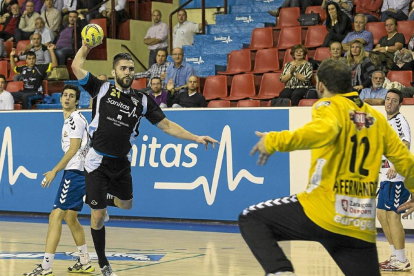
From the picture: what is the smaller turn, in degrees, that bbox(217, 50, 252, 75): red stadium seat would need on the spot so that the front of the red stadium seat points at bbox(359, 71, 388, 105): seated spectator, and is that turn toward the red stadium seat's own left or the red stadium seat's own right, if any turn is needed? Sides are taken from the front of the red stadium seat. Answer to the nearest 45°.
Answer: approximately 90° to the red stadium seat's own left

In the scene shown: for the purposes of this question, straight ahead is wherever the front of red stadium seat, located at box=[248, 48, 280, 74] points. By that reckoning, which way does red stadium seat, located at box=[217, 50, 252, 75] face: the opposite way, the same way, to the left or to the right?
the same way

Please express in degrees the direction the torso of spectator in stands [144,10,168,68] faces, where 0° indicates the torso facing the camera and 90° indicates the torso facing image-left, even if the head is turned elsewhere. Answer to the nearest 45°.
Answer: approximately 45°

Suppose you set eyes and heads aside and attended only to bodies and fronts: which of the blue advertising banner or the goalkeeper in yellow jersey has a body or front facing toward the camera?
the blue advertising banner

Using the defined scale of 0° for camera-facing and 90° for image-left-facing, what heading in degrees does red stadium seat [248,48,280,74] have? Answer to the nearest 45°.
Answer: approximately 45°

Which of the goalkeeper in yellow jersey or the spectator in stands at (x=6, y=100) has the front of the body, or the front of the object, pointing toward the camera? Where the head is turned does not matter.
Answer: the spectator in stands

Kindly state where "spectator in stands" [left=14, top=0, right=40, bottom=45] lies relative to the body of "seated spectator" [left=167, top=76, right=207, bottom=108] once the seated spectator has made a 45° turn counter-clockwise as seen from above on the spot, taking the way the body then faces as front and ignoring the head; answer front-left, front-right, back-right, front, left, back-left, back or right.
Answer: back

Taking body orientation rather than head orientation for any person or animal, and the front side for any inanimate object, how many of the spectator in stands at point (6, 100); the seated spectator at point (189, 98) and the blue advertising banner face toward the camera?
3

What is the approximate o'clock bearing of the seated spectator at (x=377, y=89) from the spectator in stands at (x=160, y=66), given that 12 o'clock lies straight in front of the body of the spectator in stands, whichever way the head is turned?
The seated spectator is roughly at 9 o'clock from the spectator in stands.

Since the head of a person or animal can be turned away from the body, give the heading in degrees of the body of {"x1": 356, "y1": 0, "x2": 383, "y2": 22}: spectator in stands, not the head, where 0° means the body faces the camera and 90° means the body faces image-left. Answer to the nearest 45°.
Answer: approximately 45°

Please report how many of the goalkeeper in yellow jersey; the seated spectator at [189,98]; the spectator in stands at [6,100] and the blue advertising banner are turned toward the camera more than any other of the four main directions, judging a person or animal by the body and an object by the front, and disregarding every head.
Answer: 3

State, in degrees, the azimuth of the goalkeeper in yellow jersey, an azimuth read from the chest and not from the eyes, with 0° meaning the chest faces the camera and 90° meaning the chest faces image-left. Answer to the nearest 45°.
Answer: approximately 135°

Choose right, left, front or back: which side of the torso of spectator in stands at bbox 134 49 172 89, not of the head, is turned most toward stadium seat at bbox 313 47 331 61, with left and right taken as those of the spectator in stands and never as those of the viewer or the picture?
left

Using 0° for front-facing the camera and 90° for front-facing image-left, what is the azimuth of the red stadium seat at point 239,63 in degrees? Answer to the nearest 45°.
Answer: approximately 45°

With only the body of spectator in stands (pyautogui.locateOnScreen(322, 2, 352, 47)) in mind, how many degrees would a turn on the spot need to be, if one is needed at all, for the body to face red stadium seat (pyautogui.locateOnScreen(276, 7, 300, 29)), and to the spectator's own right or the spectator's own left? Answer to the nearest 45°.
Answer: approximately 90° to the spectator's own right

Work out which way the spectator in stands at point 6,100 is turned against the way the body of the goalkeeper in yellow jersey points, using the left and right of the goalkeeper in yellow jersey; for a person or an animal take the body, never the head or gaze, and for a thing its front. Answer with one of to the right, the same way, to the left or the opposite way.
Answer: the opposite way

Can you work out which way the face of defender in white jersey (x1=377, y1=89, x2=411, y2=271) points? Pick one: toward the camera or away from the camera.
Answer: toward the camera

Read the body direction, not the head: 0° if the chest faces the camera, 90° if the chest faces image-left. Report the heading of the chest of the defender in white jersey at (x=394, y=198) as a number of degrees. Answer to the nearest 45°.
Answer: approximately 45°

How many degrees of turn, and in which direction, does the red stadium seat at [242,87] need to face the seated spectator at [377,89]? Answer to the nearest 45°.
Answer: approximately 90° to its left
